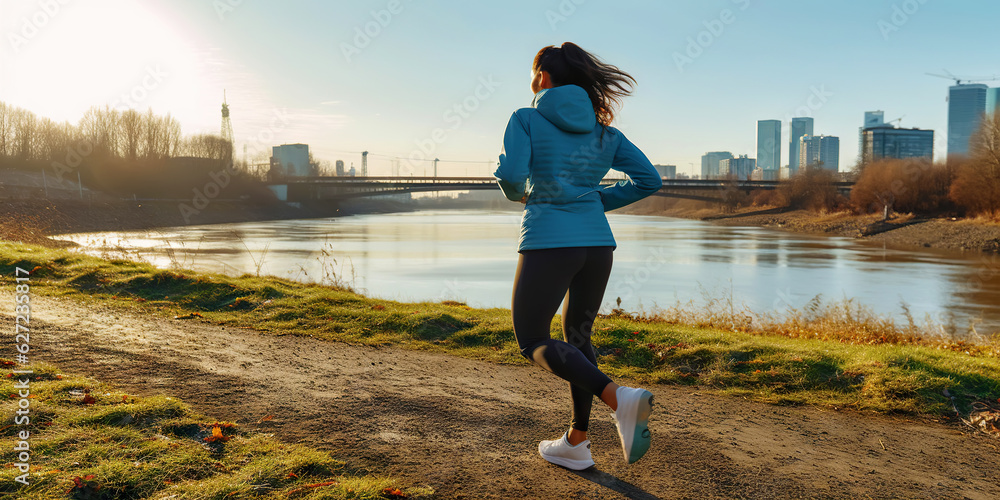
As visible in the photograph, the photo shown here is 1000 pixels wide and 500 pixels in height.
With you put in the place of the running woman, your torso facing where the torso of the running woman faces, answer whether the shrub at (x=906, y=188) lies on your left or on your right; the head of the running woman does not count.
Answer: on your right

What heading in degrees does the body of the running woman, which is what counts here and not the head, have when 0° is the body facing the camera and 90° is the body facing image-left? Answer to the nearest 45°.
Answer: approximately 135°
